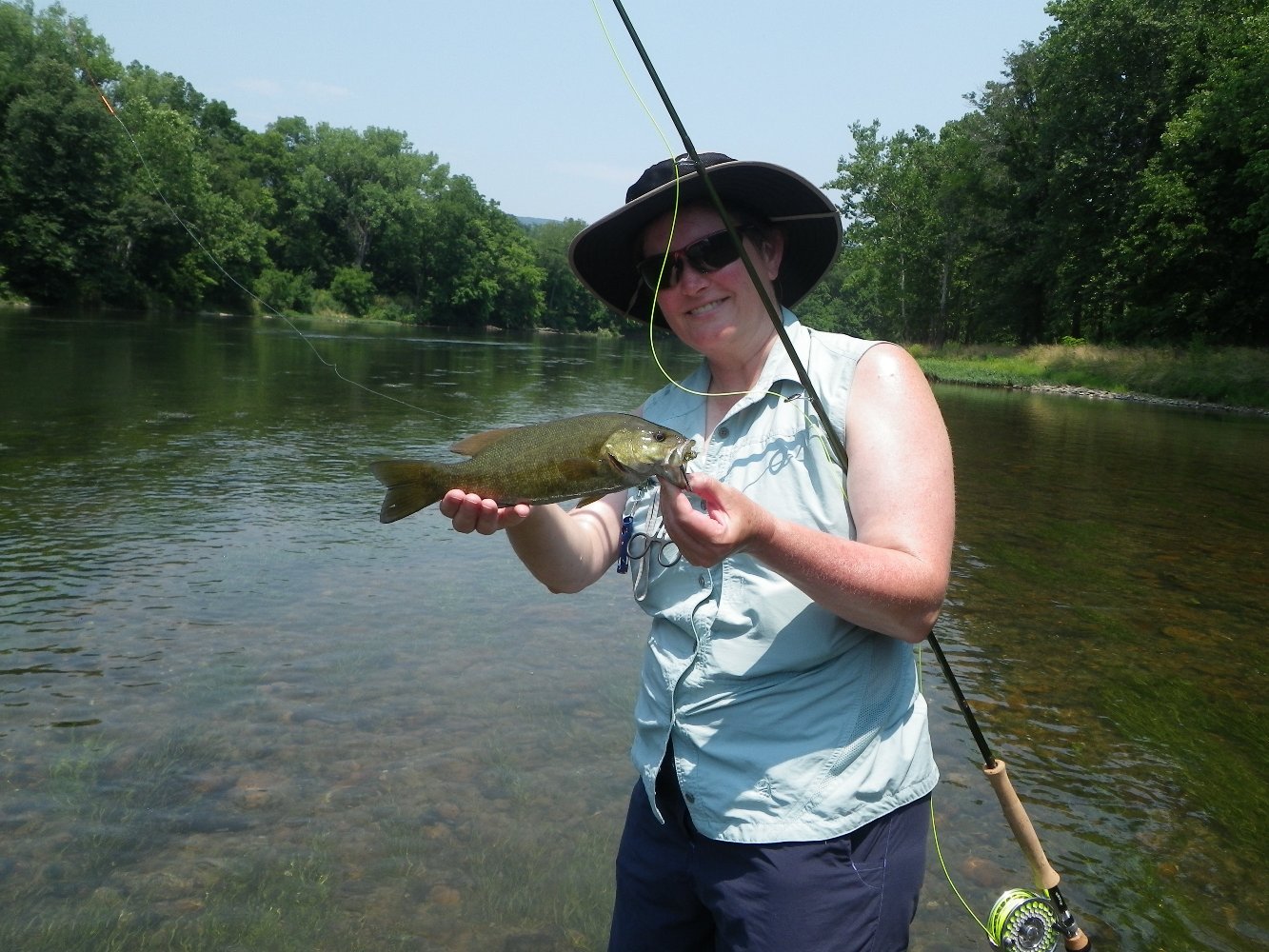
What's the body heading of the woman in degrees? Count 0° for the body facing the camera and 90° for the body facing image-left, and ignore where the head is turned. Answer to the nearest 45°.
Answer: approximately 45°
